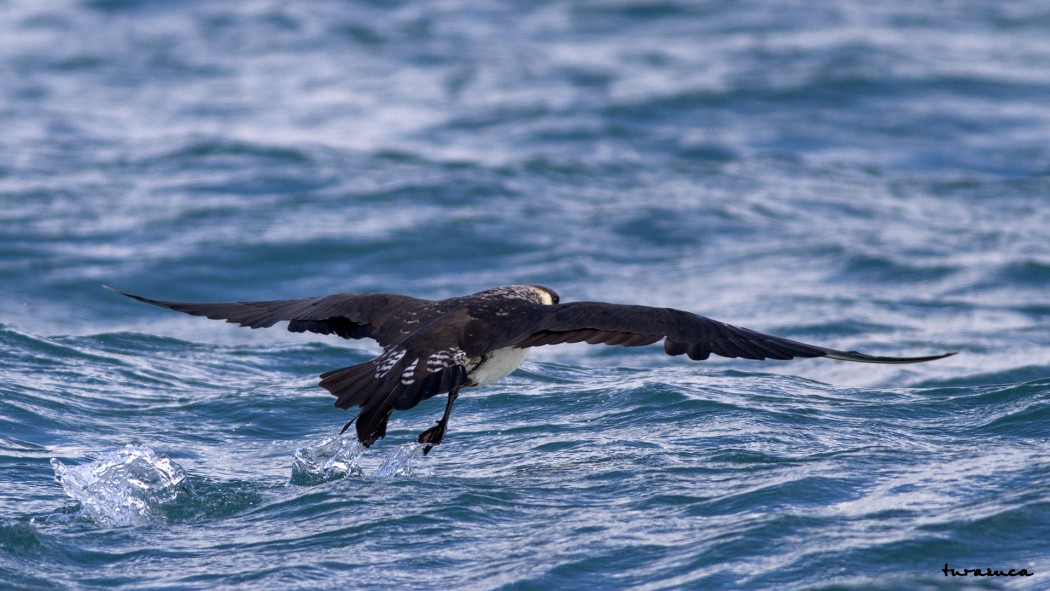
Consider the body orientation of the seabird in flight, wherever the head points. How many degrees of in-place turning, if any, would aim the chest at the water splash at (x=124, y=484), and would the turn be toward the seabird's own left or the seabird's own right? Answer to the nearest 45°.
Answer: approximately 135° to the seabird's own left

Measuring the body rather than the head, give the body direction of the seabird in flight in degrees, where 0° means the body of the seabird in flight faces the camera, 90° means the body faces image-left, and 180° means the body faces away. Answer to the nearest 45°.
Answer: approximately 225°

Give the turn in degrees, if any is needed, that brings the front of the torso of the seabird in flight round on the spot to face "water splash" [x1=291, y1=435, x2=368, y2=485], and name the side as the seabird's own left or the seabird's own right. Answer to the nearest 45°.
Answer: approximately 135° to the seabird's own left
